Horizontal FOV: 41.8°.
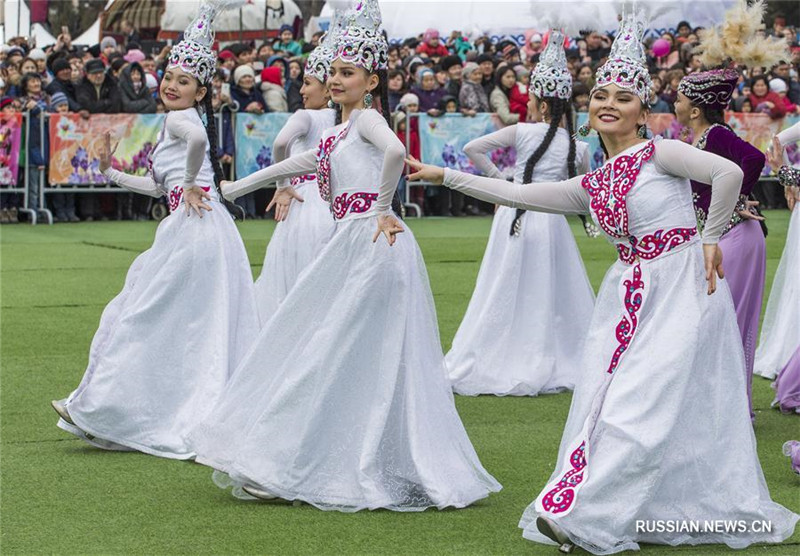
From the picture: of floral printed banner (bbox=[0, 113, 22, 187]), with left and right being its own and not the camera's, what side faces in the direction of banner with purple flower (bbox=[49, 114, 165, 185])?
left

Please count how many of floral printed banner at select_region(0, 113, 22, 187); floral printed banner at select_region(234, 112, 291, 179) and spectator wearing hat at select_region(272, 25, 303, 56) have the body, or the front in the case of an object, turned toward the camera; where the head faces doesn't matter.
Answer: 3

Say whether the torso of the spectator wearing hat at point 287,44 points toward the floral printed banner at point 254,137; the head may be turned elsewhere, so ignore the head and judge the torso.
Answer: yes

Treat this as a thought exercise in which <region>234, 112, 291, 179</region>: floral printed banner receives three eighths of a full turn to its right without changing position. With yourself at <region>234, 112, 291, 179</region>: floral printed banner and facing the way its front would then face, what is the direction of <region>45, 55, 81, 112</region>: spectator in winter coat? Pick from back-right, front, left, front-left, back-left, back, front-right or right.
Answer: front-left

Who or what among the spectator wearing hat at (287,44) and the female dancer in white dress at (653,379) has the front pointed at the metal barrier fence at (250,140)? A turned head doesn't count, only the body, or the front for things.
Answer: the spectator wearing hat

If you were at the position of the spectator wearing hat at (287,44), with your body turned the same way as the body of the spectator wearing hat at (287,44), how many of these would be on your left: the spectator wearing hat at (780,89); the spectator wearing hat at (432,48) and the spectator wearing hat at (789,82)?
3

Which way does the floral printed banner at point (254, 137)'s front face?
toward the camera

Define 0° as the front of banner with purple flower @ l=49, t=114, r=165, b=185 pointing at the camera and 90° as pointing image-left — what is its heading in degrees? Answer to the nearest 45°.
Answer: approximately 0°

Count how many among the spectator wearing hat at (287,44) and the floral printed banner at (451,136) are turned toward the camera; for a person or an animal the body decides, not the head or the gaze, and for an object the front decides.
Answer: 2

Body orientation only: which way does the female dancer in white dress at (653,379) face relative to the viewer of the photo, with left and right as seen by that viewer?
facing the viewer and to the left of the viewer

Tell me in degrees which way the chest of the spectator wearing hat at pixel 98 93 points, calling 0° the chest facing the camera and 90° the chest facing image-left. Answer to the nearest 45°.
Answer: approximately 0°
